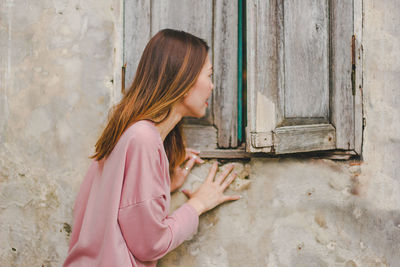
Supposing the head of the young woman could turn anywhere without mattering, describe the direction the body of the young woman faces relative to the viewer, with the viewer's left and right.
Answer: facing away from the viewer and to the right of the viewer
